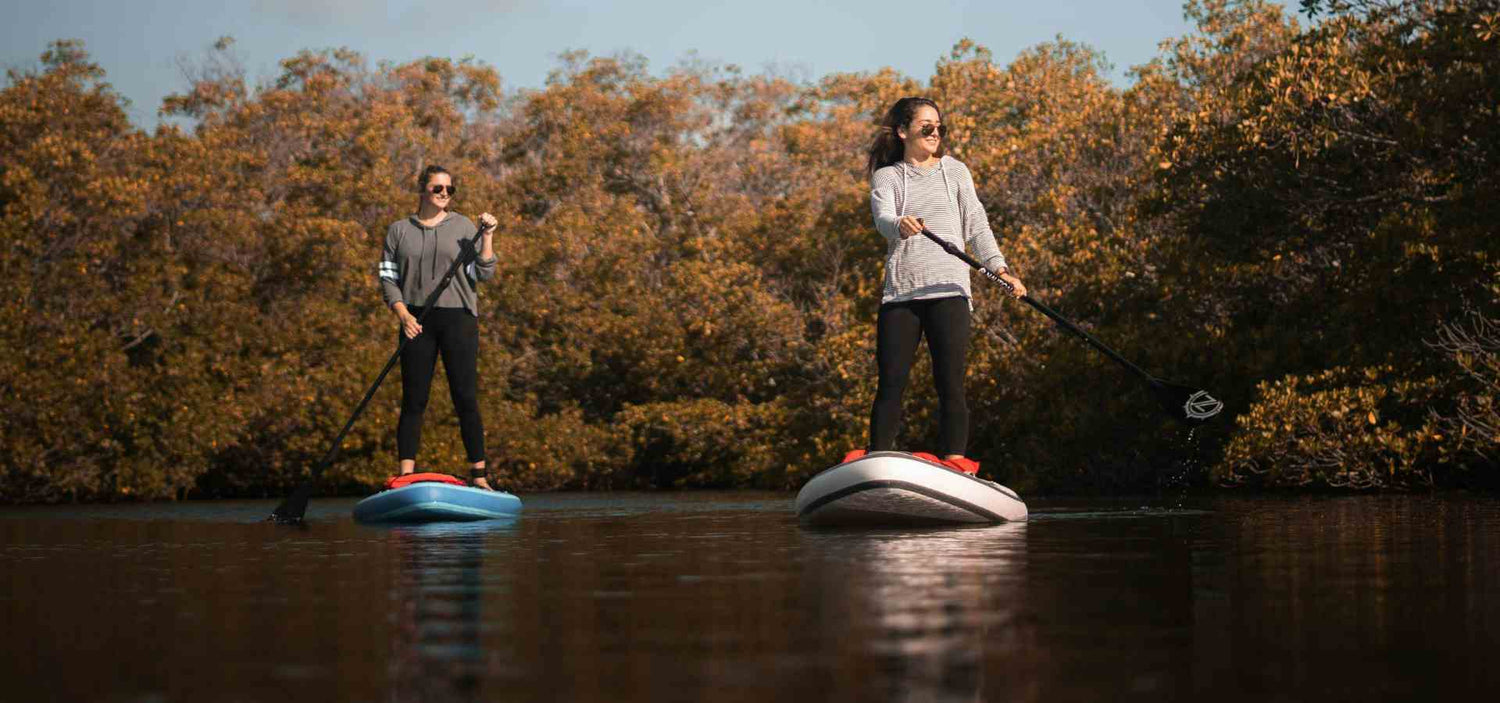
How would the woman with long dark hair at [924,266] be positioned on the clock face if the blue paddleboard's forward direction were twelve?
The woman with long dark hair is roughly at 10 o'clock from the blue paddleboard.

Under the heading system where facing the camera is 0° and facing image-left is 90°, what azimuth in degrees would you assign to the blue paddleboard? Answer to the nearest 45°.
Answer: approximately 0°

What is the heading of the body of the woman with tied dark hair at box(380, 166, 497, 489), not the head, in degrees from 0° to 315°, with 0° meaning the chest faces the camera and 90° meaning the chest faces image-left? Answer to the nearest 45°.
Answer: approximately 0°
